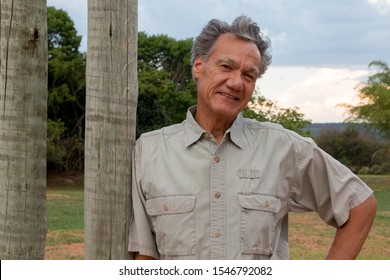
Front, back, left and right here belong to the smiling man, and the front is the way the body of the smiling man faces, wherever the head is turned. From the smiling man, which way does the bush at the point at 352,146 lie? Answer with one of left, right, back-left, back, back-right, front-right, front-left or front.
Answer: back

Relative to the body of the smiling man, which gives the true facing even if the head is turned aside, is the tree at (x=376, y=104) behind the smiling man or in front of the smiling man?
behind

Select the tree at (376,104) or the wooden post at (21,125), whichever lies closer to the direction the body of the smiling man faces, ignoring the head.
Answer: the wooden post

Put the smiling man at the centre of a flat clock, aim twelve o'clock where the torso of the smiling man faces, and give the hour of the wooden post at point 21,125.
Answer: The wooden post is roughly at 3 o'clock from the smiling man.

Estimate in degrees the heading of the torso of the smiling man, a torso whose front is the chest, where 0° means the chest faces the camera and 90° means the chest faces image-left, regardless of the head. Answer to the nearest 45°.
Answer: approximately 0°

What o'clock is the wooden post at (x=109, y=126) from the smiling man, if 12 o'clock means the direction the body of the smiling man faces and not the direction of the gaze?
The wooden post is roughly at 3 o'clock from the smiling man.
